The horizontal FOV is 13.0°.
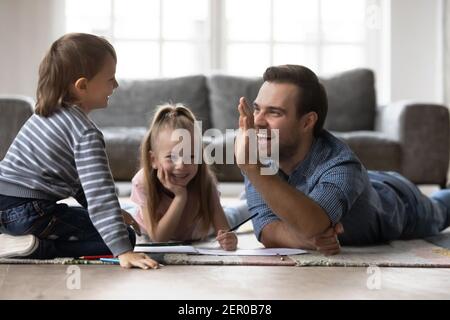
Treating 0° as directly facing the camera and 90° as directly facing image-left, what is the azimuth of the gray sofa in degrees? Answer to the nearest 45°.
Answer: approximately 0°

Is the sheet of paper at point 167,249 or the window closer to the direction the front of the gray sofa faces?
the sheet of paper

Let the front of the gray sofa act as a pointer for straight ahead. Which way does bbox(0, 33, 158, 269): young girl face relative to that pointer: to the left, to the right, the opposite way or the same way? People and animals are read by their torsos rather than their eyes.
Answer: to the left

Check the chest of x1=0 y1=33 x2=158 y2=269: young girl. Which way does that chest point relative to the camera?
to the viewer's right

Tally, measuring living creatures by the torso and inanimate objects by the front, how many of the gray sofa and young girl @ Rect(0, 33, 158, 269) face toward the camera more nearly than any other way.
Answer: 1

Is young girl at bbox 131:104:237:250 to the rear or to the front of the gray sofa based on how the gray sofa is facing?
to the front

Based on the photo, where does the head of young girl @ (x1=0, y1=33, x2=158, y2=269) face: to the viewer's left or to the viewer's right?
to the viewer's right

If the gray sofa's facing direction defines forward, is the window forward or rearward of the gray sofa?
rearward
